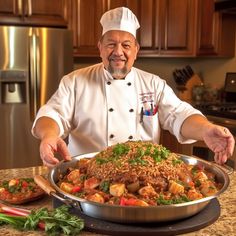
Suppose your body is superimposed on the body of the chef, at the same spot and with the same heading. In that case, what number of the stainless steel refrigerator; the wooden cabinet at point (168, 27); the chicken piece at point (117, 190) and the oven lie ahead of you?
1

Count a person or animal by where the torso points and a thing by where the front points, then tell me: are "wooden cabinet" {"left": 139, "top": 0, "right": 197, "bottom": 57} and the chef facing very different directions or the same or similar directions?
same or similar directions

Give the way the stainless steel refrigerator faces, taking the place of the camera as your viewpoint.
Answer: facing the viewer

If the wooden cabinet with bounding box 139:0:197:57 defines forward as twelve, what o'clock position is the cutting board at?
The cutting board is roughly at 12 o'clock from the wooden cabinet.

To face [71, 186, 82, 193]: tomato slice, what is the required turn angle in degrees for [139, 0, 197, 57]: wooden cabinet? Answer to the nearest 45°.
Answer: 0° — it already faces it

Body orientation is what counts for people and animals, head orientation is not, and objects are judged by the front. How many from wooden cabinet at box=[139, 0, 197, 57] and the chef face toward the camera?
2

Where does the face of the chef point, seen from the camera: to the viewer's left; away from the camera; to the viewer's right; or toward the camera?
toward the camera

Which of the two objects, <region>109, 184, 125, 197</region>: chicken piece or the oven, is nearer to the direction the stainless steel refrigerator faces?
the chicken piece

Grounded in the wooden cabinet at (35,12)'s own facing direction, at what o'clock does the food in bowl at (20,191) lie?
The food in bowl is roughly at 12 o'clock from the wooden cabinet.

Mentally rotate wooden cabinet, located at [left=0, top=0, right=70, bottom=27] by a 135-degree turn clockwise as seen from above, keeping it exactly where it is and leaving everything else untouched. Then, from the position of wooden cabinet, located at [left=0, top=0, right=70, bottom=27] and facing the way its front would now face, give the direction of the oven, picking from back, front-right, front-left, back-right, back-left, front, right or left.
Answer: back-right

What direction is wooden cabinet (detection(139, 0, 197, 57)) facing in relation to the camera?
toward the camera

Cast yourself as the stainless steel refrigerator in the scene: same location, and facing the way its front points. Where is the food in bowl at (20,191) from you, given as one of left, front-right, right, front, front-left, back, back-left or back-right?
front

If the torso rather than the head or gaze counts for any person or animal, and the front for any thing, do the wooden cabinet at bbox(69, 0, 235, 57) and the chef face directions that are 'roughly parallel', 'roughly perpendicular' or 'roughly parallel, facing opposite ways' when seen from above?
roughly parallel

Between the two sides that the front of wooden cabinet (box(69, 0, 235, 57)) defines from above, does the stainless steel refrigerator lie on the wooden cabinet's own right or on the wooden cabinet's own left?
on the wooden cabinet's own right

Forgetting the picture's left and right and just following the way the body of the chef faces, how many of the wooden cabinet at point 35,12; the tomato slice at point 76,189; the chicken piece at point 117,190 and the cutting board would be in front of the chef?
3

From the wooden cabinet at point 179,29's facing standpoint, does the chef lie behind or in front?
in front
